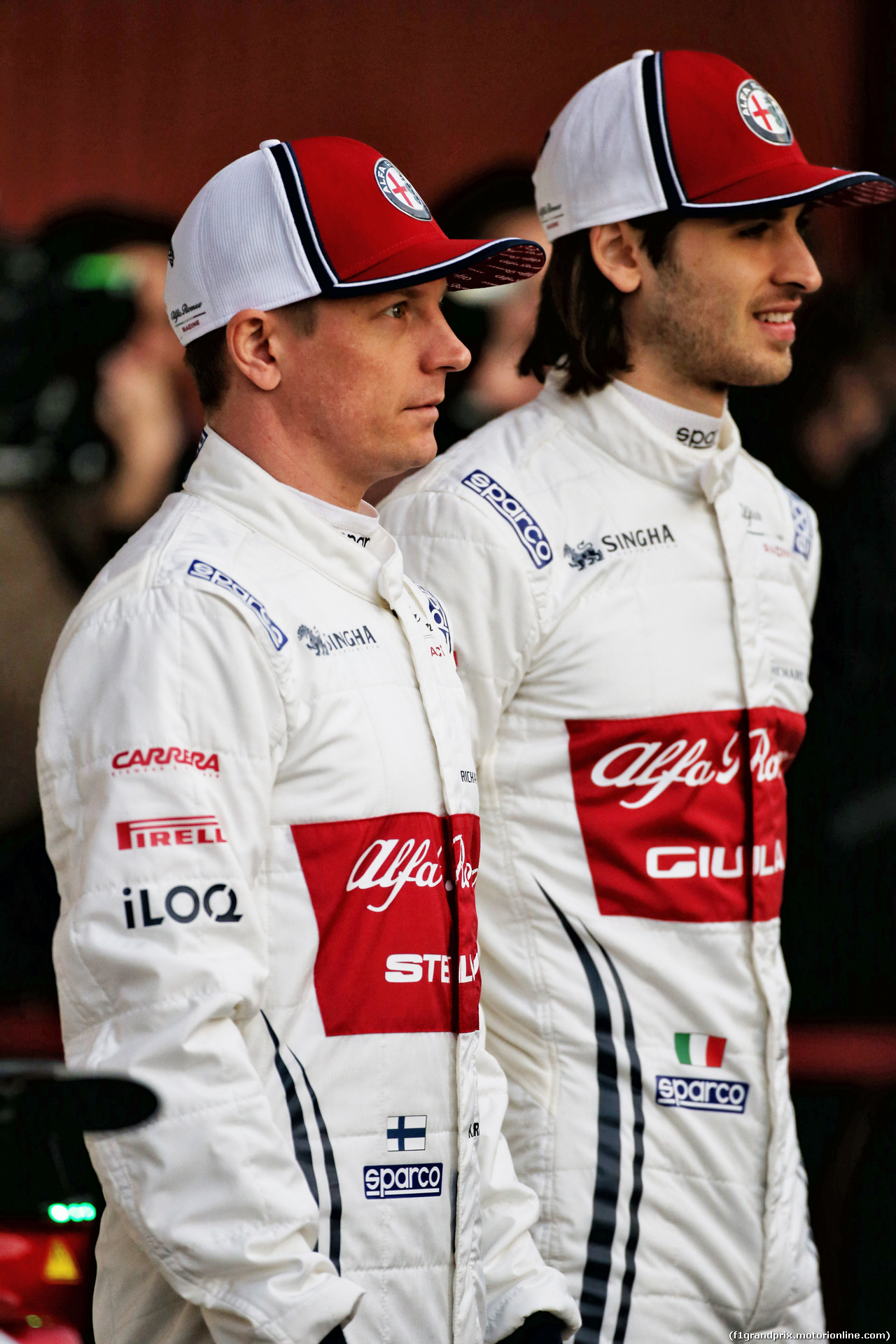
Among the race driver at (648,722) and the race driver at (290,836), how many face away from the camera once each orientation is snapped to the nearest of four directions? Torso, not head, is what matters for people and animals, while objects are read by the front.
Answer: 0

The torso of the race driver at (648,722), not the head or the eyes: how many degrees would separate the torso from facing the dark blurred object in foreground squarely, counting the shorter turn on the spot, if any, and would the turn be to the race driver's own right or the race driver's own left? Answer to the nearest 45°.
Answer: approximately 45° to the race driver's own right

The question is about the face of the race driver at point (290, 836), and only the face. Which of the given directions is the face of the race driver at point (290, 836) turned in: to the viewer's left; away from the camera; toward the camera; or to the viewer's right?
to the viewer's right

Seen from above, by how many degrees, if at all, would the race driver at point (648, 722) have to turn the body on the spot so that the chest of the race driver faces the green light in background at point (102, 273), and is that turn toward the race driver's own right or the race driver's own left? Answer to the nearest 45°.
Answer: approximately 180°

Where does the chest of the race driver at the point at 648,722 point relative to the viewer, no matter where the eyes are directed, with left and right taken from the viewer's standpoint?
facing the viewer and to the right of the viewer

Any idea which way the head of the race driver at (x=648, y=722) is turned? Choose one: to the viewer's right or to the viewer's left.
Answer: to the viewer's right
